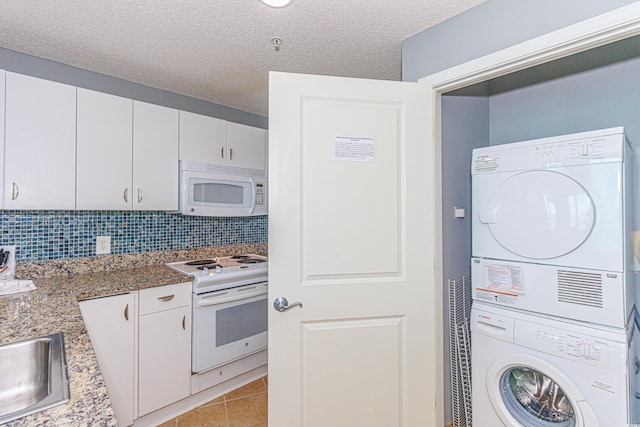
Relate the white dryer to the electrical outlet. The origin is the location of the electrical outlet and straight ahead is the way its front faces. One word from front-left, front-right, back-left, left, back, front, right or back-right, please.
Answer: front-left

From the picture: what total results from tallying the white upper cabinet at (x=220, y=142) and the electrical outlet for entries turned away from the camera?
0

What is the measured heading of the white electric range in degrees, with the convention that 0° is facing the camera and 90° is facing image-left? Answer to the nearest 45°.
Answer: approximately 315°

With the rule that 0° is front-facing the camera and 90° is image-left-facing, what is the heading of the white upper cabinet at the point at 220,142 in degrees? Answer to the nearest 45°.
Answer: approximately 315°

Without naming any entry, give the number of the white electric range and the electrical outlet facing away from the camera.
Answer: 0

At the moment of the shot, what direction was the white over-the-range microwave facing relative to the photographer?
facing the viewer and to the right of the viewer

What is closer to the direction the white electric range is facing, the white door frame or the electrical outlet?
the white door frame

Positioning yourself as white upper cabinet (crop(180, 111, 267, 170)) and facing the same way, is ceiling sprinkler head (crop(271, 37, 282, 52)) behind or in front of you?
in front

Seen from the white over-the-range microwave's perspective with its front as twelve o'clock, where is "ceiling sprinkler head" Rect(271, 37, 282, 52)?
The ceiling sprinkler head is roughly at 1 o'clock from the white over-the-range microwave.

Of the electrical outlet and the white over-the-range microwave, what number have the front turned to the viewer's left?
0

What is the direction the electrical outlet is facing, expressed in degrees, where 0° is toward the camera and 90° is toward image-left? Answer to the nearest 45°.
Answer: approximately 0°

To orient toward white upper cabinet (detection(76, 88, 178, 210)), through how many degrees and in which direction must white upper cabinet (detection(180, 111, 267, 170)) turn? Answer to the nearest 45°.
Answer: approximately 90° to its right
